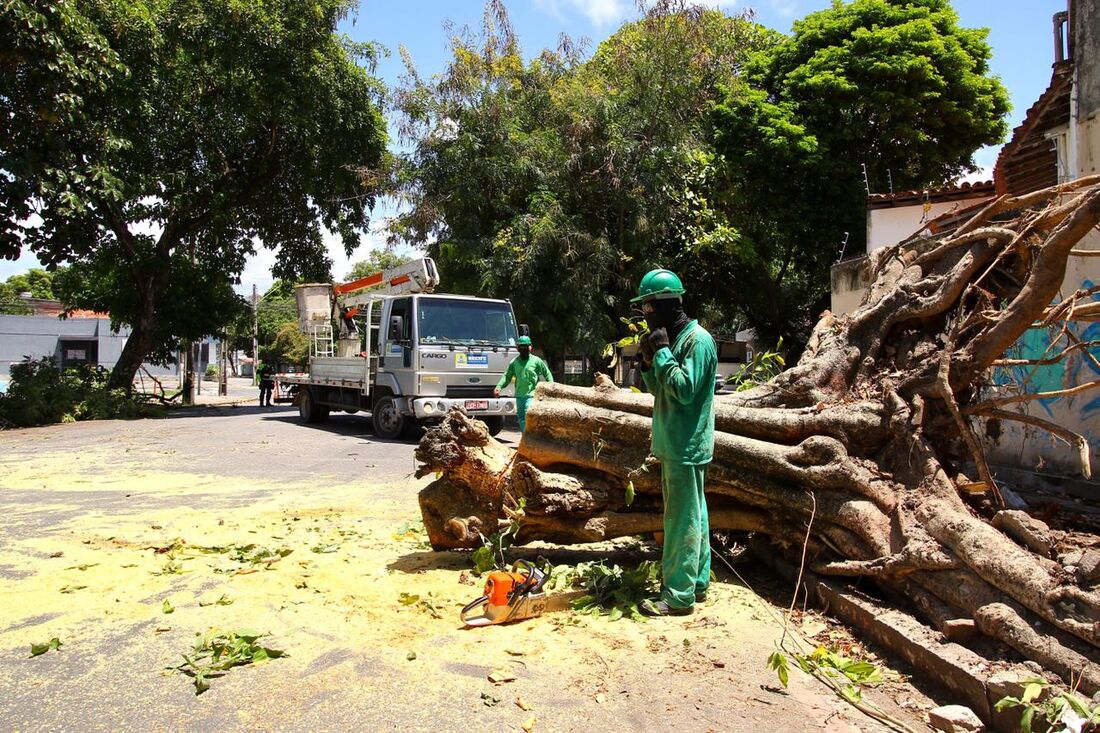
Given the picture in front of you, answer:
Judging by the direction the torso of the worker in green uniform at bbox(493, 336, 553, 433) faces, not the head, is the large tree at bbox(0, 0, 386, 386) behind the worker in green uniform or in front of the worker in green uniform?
behind

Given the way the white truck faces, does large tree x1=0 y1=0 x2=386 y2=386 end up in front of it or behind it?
behind

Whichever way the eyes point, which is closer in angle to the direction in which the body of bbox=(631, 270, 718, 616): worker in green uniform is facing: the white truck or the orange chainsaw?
the orange chainsaw

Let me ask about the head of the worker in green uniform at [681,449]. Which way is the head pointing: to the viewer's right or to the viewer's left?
to the viewer's left

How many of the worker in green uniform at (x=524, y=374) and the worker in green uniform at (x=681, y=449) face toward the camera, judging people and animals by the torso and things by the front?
1

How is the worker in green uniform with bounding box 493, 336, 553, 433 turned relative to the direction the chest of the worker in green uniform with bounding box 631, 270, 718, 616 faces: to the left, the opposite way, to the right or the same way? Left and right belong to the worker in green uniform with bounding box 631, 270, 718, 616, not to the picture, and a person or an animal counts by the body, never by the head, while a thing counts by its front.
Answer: to the left

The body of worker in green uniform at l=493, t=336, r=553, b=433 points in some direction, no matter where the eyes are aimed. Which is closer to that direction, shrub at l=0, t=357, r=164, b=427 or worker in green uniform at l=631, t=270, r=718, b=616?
the worker in green uniform

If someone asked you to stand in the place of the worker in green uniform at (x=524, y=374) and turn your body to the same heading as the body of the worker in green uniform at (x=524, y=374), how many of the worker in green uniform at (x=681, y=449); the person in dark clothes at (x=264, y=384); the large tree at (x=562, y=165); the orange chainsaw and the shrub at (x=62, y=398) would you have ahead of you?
2

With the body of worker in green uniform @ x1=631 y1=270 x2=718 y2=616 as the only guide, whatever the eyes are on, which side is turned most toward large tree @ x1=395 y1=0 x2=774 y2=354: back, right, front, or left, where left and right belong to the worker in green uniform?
right

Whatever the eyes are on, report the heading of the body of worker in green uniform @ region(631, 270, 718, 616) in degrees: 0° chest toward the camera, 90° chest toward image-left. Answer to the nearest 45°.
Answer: approximately 90°
